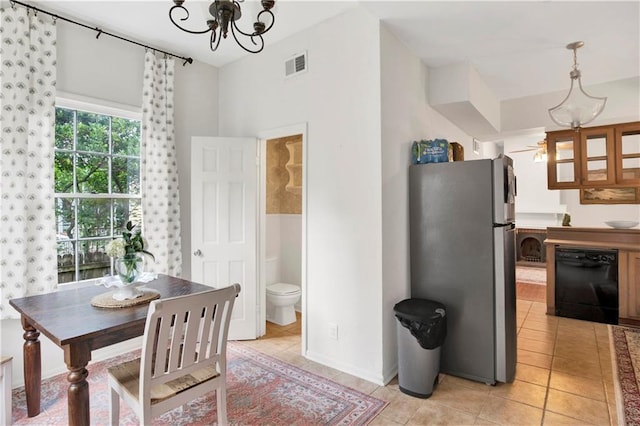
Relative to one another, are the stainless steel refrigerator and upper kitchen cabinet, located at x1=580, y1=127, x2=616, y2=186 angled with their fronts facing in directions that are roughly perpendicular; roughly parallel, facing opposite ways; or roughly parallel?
roughly perpendicular

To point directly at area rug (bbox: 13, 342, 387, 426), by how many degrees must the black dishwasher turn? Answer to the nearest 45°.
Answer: approximately 45° to its right

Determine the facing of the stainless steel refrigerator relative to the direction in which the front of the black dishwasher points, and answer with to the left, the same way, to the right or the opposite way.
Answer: to the left

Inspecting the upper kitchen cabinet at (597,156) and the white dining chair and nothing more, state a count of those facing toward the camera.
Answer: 1

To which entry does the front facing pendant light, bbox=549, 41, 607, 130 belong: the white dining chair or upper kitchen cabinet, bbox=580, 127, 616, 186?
the upper kitchen cabinet

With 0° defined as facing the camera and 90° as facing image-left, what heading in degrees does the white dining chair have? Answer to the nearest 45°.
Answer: approximately 135°

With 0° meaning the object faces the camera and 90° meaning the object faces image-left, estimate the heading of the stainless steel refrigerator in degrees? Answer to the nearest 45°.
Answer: approximately 270°
